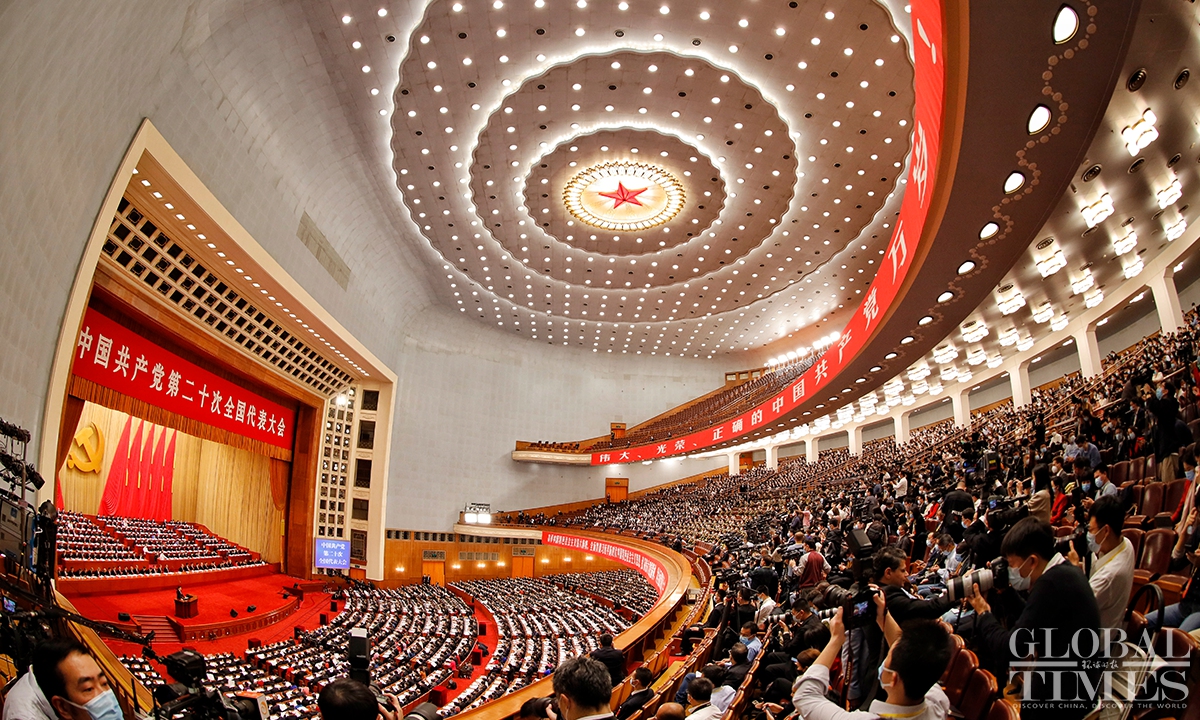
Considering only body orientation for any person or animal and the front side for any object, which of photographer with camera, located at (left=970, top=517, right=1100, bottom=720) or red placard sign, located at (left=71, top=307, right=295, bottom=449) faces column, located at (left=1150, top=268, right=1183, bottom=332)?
the red placard sign

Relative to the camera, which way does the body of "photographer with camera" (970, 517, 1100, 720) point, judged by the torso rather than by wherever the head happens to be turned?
to the viewer's left

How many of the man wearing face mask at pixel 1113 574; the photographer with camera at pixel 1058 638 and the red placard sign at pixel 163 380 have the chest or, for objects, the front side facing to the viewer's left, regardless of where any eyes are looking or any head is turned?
2

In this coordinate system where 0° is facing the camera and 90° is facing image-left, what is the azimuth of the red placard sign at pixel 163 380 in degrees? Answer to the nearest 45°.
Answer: approximately 315°

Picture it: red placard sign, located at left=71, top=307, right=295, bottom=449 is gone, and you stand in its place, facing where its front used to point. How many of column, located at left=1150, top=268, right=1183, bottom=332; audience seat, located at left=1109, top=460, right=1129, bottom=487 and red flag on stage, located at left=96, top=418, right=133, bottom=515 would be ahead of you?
2

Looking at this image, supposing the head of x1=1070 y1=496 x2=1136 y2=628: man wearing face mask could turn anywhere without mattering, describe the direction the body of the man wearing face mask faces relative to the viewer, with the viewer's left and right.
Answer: facing to the left of the viewer

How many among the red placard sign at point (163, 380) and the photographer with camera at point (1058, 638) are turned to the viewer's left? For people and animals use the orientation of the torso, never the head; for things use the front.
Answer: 1

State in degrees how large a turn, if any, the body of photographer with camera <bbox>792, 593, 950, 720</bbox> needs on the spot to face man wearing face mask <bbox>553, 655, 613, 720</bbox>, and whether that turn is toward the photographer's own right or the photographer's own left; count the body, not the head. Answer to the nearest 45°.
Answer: approximately 45° to the photographer's own left
